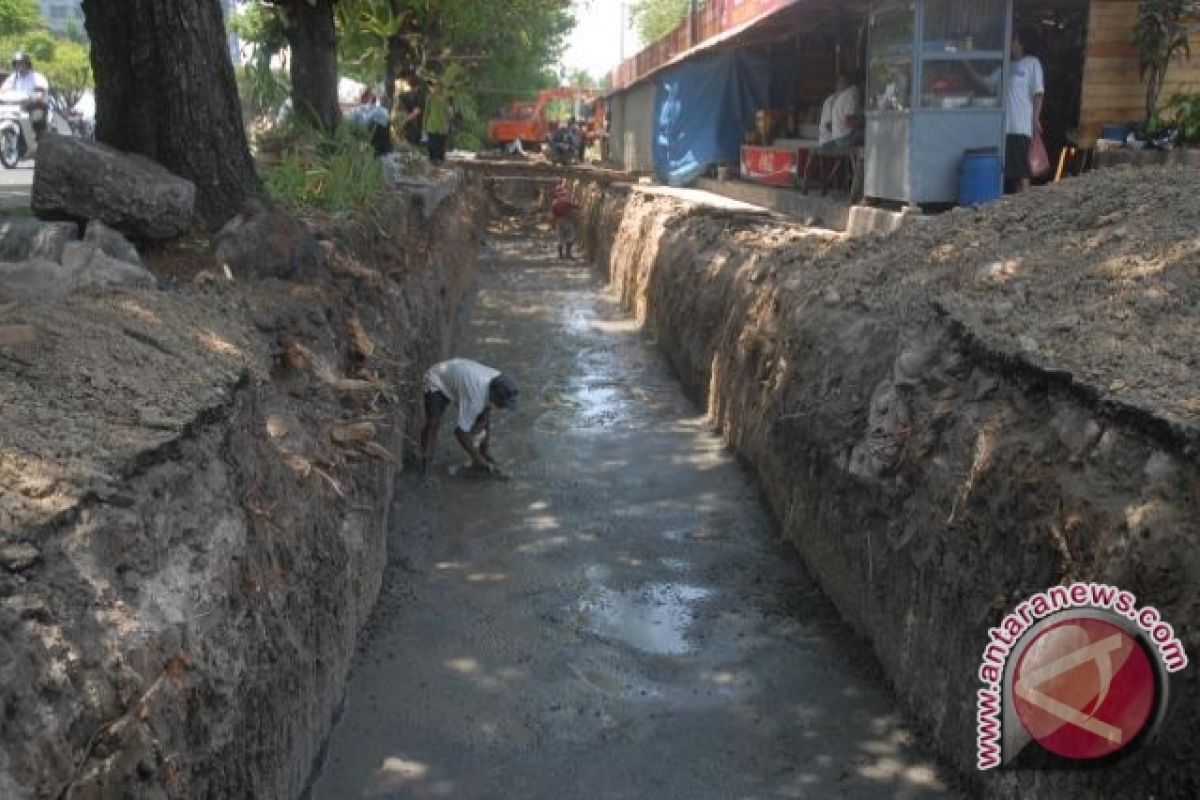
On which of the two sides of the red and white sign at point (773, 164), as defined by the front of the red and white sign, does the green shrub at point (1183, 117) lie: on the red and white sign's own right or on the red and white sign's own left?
on the red and white sign's own left

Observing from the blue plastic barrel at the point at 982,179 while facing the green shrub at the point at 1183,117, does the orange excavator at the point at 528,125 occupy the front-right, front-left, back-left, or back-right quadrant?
front-left

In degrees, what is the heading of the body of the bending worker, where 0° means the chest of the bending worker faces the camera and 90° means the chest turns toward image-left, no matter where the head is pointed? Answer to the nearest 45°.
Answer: approximately 270°

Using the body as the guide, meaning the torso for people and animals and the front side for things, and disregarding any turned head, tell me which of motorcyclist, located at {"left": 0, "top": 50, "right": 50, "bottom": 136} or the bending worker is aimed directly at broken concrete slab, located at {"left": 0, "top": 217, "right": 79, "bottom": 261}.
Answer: the motorcyclist

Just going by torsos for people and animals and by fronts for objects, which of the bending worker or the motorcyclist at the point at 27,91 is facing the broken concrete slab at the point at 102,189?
the motorcyclist

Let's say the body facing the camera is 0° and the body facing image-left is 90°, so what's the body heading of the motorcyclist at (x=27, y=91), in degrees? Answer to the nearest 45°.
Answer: approximately 0°

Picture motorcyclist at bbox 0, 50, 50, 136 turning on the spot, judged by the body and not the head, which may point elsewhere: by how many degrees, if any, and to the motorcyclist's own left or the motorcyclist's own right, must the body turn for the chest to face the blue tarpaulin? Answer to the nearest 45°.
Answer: approximately 90° to the motorcyclist's own left

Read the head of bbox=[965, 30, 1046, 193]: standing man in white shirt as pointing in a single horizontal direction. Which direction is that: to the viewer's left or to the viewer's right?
to the viewer's left

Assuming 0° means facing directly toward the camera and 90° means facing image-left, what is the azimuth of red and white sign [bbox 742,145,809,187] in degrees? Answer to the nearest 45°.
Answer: approximately 45°

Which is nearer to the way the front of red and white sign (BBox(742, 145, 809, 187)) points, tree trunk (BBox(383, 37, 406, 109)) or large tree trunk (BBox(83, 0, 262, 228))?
the large tree trunk

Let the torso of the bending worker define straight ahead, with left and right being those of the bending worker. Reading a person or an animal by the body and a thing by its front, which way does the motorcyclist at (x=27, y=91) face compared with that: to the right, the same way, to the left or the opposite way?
to the right

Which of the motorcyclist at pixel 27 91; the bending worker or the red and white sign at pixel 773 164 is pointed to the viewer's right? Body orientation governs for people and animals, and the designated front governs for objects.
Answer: the bending worker

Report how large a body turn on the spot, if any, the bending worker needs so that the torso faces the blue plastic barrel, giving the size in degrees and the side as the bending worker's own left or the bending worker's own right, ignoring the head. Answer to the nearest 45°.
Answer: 0° — they already face it
